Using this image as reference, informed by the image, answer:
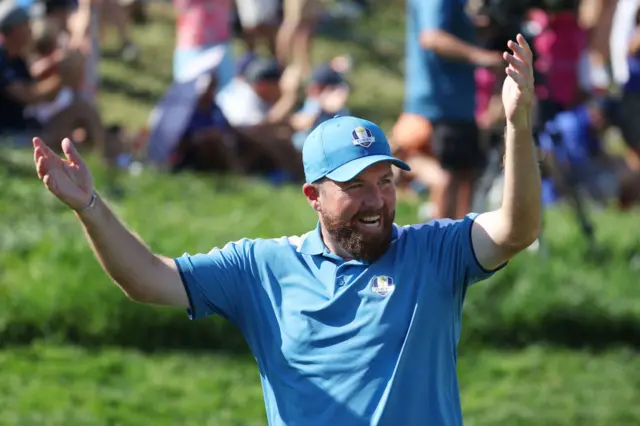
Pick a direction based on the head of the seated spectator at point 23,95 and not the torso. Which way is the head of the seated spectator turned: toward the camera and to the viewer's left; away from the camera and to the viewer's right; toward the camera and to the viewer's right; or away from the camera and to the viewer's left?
toward the camera and to the viewer's right

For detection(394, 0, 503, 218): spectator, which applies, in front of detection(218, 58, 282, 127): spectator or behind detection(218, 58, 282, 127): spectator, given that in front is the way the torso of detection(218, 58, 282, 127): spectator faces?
in front

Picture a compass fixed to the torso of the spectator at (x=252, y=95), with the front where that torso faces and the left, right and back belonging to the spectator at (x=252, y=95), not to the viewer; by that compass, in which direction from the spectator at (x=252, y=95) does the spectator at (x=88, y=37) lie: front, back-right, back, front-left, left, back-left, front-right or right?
back-right

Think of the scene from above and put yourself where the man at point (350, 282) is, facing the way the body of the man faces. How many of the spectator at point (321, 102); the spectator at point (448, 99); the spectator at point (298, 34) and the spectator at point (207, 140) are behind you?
4

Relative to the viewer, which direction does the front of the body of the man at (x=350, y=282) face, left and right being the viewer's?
facing the viewer

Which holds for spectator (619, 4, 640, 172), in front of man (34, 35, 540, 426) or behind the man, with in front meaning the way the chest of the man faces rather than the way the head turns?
behind

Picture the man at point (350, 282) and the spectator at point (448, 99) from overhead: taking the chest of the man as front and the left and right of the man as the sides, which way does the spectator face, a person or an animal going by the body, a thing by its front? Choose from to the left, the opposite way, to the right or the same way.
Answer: to the left

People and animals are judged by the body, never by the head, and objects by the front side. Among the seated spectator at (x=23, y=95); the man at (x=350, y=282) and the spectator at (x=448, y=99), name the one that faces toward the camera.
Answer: the man

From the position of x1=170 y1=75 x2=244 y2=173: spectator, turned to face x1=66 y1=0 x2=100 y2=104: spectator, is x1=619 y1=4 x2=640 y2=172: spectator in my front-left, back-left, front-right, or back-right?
back-right
